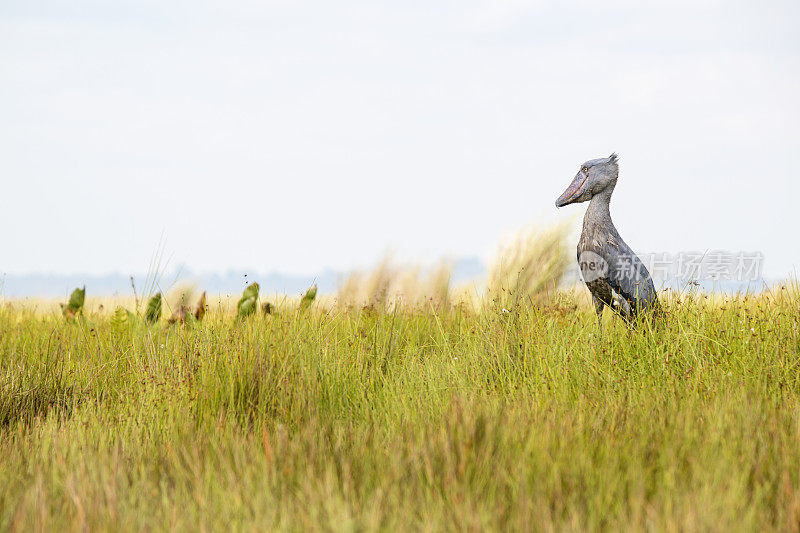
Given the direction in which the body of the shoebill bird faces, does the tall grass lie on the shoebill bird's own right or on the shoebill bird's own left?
on the shoebill bird's own right

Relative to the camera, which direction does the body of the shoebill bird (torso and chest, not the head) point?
to the viewer's left
